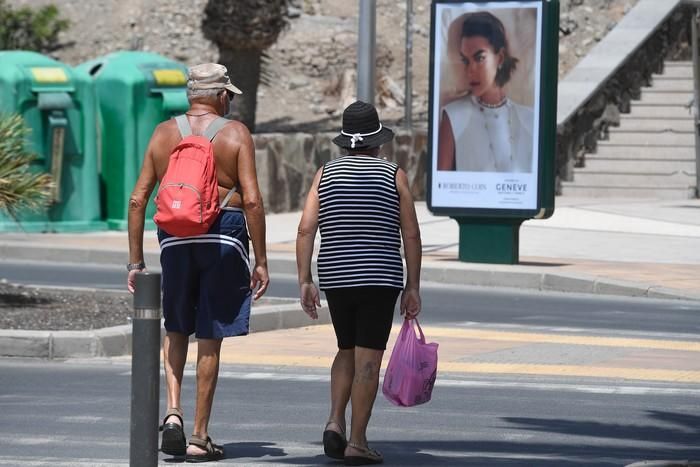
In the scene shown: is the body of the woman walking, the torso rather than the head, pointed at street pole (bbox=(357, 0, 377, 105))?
yes

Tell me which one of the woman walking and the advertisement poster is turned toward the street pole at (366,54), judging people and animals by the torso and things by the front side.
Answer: the woman walking

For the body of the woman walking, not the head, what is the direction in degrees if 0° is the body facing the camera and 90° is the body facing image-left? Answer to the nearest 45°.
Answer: approximately 180°

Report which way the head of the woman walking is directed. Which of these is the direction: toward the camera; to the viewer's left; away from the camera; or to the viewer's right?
away from the camera

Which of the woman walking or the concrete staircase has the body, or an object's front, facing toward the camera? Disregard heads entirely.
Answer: the concrete staircase

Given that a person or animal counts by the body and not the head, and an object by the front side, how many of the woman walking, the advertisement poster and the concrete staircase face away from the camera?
1

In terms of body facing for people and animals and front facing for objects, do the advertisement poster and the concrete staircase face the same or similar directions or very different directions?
same or similar directions

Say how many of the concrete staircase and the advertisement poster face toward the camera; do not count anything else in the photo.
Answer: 2

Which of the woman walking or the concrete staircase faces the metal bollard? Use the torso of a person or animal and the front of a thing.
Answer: the concrete staircase

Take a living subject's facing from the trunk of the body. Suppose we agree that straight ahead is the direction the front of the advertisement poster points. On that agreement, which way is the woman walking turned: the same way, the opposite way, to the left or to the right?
the opposite way

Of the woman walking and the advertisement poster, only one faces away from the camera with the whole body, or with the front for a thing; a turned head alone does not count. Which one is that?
the woman walking

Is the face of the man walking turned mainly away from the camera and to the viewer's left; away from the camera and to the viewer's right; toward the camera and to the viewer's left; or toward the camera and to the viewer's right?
away from the camera and to the viewer's right

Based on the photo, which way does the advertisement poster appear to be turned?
toward the camera
